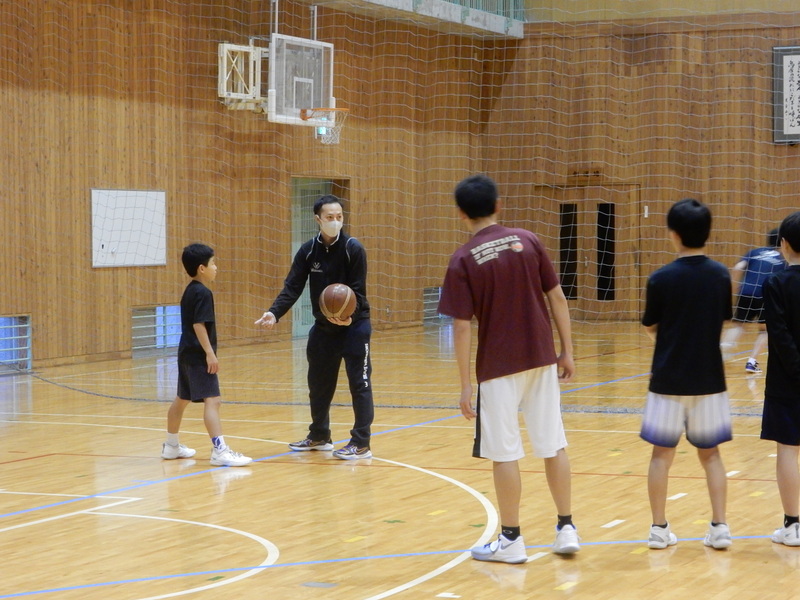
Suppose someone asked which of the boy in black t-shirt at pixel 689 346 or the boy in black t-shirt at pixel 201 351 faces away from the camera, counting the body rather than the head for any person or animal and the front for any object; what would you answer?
the boy in black t-shirt at pixel 689 346

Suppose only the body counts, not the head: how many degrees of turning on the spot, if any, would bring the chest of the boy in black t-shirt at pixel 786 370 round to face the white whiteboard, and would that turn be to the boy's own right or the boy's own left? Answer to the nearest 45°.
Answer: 0° — they already face it

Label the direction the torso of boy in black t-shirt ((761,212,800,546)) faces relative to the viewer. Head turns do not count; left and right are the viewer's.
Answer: facing away from the viewer and to the left of the viewer

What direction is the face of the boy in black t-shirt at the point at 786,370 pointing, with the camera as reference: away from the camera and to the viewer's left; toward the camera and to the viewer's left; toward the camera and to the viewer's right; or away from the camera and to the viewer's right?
away from the camera and to the viewer's left

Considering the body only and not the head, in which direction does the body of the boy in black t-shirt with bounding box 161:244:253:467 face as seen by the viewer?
to the viewer's right

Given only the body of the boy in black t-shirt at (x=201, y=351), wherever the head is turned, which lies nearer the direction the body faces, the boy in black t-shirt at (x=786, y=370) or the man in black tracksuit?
the man in black tracksuit

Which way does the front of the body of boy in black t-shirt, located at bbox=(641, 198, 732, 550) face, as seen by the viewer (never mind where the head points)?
away from the camera

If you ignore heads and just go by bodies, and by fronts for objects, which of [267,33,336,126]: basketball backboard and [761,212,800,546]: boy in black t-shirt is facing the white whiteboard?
the boy in black t-shirt

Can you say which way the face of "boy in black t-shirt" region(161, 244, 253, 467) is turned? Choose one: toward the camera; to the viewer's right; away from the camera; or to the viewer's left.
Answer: to the viewer's right

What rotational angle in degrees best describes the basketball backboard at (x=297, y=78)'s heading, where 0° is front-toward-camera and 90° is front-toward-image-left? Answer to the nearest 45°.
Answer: approximately 315°

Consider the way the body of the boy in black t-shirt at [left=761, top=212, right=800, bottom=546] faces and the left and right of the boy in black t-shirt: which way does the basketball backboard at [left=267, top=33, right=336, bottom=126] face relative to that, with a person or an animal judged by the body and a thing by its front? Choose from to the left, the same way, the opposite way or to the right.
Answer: the opposite way
